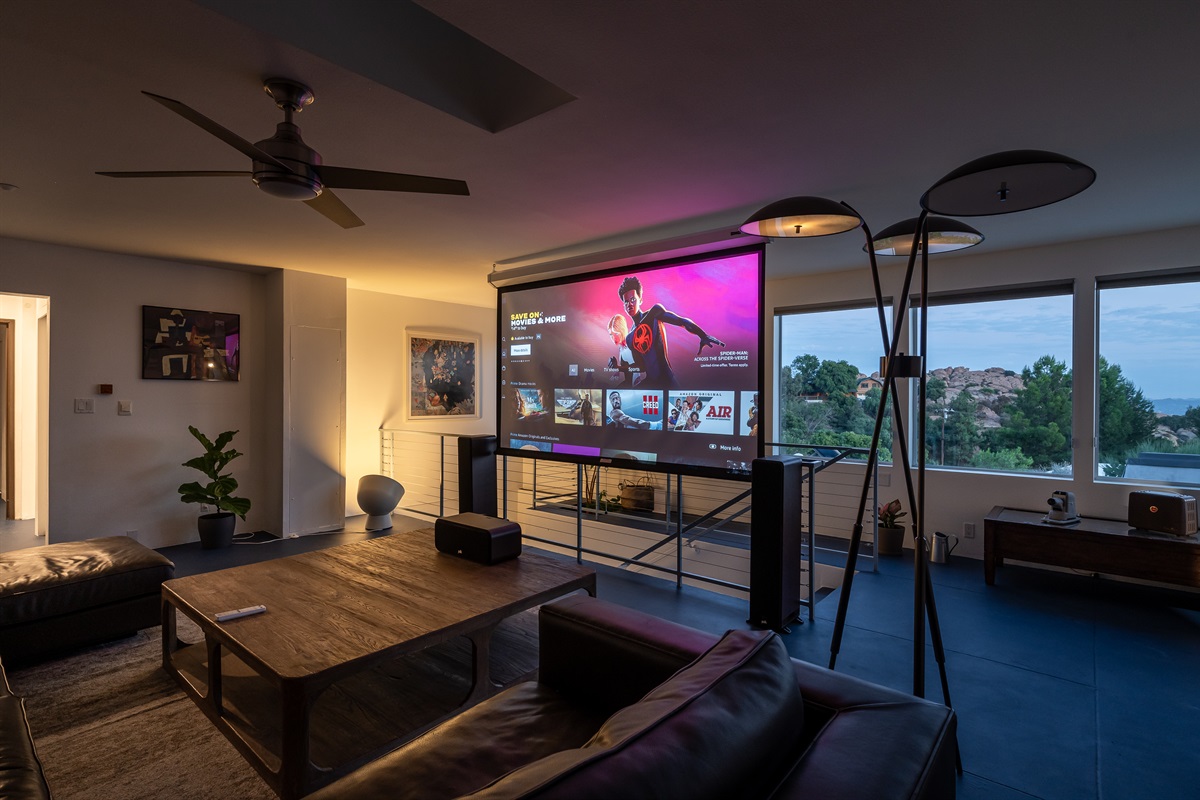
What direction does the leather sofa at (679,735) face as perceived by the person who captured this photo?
facing away from the viewer and to the left of the viewer

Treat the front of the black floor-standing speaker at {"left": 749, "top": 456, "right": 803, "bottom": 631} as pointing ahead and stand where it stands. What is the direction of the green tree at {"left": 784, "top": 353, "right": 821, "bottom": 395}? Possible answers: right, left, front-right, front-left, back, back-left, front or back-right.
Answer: back-right

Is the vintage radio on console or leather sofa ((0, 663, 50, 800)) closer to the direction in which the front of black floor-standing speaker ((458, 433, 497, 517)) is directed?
the leather sofa

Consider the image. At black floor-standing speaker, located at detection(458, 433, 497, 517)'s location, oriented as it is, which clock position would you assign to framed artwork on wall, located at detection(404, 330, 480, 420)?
The framed artwork on wall is roughly at 4 o'clock from the black floor-standing speaker.

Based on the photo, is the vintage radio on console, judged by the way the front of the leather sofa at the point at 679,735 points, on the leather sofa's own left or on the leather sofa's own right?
on the leather sofa's own right

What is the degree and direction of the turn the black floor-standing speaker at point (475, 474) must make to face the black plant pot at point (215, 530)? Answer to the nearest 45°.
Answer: approximately 45° to its right

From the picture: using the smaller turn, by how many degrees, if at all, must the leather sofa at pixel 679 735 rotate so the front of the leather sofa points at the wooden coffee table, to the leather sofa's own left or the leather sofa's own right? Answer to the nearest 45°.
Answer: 0° — it already faces it

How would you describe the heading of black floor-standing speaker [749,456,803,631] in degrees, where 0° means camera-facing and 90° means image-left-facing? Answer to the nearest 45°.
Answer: approximately 45°

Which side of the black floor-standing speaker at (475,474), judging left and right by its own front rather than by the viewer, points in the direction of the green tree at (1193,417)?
left

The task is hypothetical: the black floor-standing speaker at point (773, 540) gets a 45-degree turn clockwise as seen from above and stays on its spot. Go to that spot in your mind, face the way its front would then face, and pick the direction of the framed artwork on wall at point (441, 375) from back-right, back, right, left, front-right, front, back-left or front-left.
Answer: front-right

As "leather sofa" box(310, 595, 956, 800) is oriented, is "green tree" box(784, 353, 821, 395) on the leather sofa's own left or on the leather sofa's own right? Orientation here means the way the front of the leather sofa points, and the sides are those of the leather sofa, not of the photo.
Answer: on the leather sofa's own right

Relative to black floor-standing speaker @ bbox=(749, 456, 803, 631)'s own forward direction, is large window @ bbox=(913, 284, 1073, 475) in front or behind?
behind
